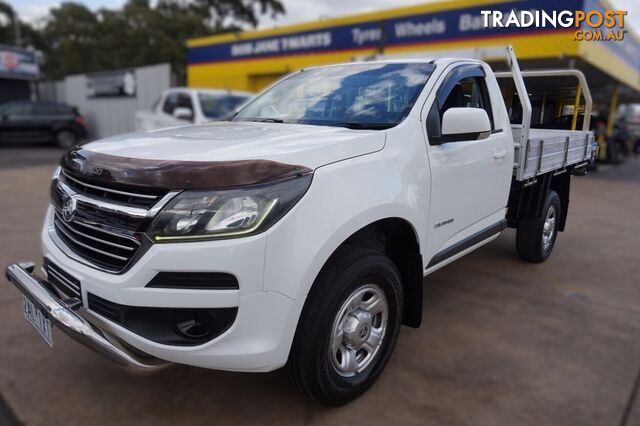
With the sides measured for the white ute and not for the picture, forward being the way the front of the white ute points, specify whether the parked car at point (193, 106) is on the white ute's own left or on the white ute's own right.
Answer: on the white ute's own right

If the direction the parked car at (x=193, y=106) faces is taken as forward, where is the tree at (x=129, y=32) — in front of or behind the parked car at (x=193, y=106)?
behind

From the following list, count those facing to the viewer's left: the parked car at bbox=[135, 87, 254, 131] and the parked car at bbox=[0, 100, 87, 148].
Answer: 1

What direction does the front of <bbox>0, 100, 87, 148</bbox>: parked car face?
to the viewer's left

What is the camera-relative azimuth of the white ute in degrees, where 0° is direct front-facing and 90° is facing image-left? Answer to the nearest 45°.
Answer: approximately 45°

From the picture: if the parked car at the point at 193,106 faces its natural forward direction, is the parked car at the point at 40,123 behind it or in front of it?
behind

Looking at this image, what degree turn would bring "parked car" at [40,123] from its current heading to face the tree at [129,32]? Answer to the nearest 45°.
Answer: approximately 90° to its right
